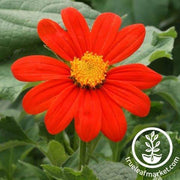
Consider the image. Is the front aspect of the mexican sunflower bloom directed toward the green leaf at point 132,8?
no

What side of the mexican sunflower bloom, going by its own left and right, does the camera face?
front
